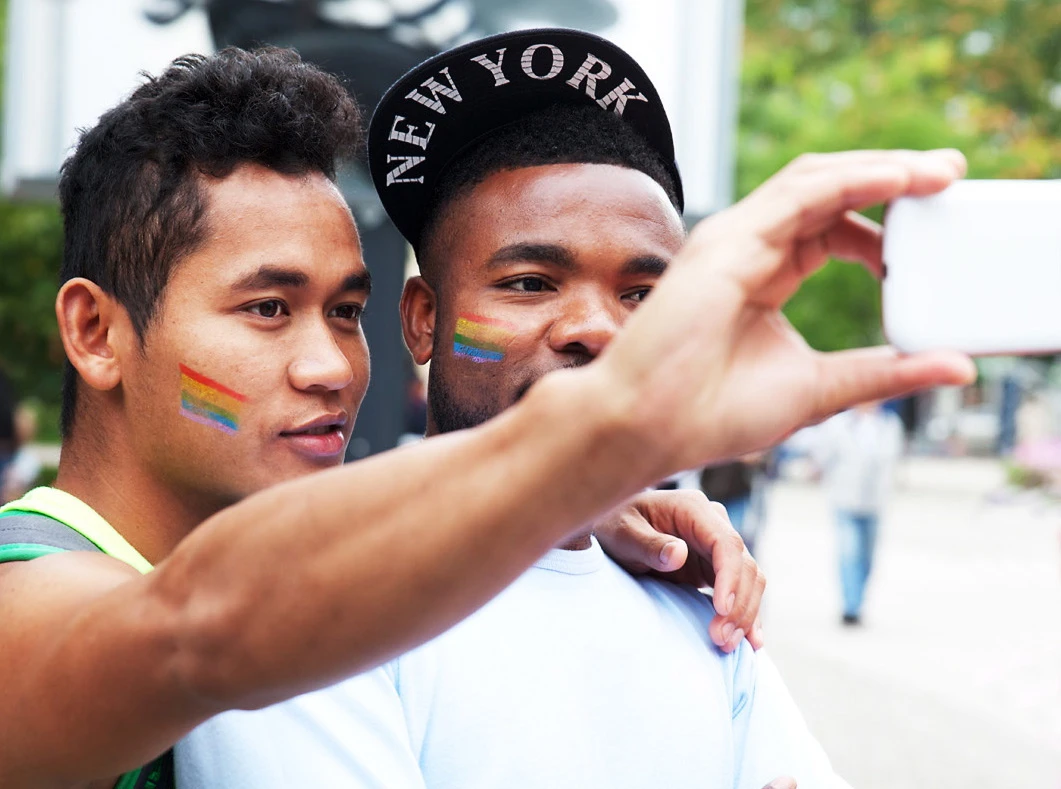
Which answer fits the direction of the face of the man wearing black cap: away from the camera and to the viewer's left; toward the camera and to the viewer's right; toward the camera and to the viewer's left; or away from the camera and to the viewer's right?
toward the camera and to the viewer's right

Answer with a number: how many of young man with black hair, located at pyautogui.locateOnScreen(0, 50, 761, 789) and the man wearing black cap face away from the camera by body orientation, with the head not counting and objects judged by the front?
0

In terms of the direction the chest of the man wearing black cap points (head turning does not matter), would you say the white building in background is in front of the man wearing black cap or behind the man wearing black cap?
behind

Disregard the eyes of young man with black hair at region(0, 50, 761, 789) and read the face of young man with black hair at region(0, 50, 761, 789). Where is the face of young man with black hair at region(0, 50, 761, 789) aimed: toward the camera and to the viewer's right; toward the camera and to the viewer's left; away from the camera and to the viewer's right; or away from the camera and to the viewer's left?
toward the camera and to the viewer's right

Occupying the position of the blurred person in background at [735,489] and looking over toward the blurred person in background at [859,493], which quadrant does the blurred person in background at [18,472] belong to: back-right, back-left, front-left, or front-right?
back-left

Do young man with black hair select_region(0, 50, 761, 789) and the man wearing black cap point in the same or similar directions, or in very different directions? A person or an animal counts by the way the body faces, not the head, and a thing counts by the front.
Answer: same or similar directions

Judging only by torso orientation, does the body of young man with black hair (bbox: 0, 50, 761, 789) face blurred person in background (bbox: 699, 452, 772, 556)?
no

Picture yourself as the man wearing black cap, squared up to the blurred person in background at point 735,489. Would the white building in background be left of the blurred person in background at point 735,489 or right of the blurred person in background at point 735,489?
left

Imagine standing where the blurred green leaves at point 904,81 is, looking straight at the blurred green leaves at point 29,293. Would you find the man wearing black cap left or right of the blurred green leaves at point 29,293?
left

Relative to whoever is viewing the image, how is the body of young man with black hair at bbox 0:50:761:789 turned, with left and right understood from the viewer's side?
facing the viewer and to the right of the viewer

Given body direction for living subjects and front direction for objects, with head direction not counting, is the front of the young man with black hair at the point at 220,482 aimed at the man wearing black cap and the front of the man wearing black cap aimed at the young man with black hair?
no
